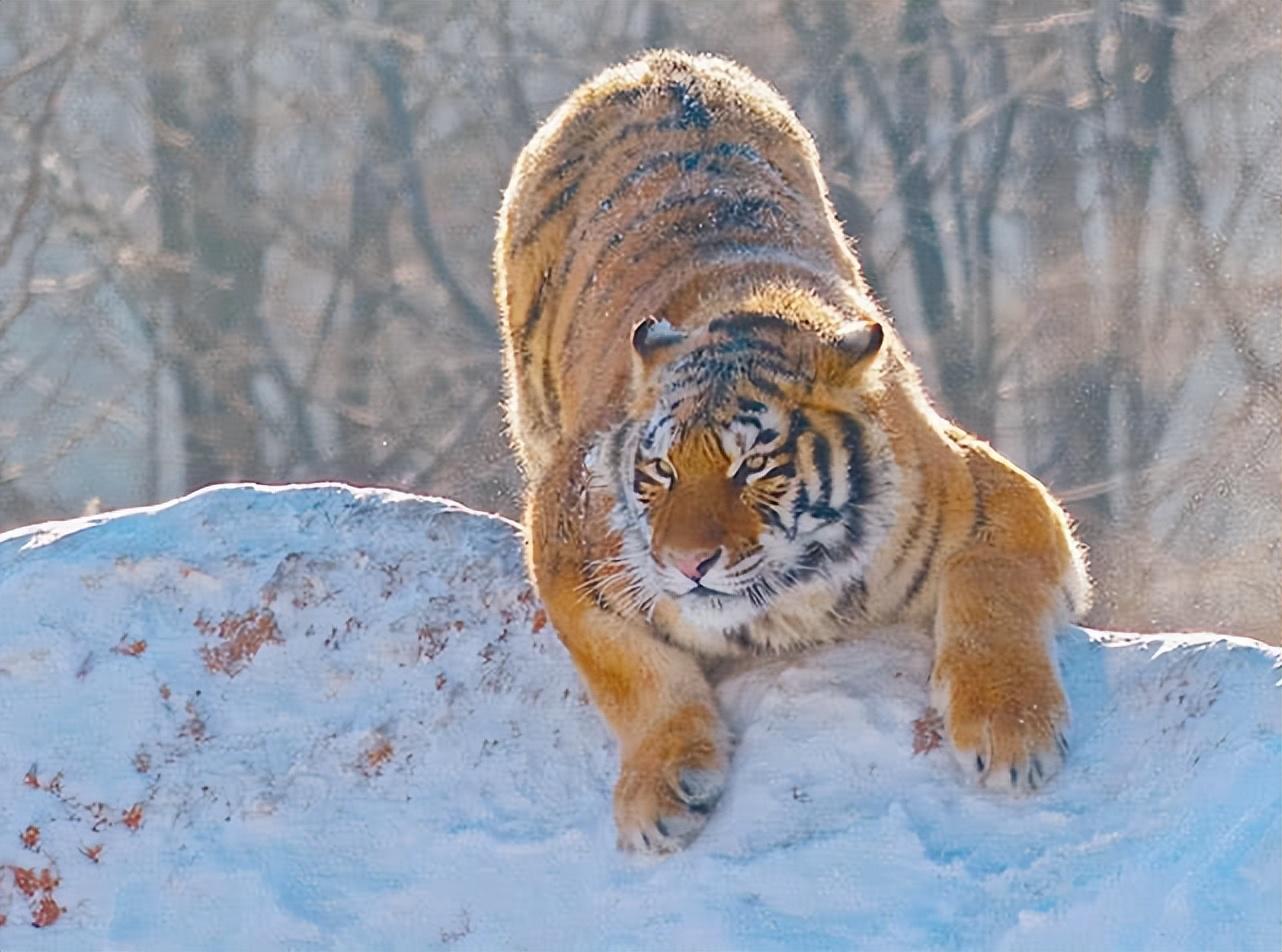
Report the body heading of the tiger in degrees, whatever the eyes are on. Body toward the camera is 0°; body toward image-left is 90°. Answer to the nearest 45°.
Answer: approximately 0°
